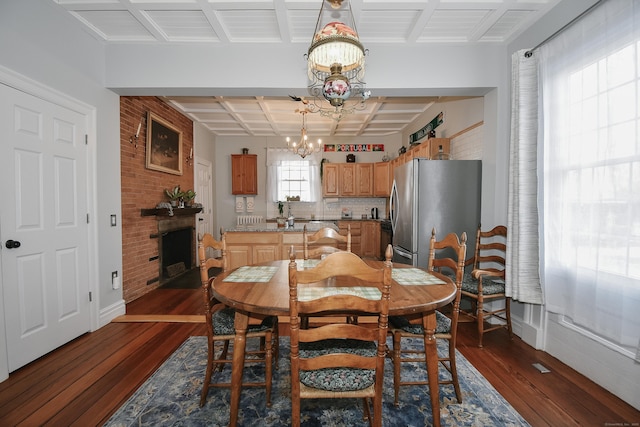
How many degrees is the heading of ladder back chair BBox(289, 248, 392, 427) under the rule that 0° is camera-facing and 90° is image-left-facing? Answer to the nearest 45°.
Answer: approximately 180°

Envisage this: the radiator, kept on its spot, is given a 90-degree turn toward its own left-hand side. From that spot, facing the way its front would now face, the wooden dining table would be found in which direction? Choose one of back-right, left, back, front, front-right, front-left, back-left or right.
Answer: right

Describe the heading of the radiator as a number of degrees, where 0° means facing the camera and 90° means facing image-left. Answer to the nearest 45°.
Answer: approximately 0°

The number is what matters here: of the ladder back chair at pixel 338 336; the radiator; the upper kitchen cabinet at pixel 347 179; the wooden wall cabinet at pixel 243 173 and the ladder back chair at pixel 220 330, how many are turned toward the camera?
3

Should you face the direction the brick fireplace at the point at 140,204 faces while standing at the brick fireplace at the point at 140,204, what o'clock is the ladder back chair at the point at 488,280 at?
The ladder back chair is roughly at 12 o'clock from the brick fireplace.

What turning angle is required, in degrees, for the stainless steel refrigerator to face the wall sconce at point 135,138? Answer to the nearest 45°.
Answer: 0° — it already faces it

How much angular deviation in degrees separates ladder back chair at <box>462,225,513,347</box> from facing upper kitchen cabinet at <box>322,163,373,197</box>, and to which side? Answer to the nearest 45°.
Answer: approximately 90° to its right

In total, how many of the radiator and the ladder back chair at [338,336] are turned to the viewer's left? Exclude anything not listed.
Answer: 0

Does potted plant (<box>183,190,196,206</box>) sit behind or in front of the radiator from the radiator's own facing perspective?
in front

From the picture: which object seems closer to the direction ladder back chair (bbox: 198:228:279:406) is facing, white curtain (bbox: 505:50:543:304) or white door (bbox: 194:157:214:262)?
the white curtain

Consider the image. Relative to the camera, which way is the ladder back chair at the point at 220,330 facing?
to the viewer's right

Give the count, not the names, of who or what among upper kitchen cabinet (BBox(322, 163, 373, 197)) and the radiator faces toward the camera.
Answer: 2

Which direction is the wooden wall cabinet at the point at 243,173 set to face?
toward the camera

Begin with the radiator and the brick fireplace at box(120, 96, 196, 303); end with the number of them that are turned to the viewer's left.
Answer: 0

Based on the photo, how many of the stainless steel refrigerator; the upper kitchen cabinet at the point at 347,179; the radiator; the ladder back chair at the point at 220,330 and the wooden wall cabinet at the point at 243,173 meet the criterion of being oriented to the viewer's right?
1

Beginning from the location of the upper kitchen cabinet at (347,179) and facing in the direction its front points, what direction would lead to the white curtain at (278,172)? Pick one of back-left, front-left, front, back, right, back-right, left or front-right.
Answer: right

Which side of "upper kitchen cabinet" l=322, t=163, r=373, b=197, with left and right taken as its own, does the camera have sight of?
front

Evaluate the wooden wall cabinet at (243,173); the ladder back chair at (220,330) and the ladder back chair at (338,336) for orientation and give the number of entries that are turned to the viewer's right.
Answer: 1

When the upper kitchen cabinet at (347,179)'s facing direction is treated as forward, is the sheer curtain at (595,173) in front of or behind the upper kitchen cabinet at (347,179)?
in front

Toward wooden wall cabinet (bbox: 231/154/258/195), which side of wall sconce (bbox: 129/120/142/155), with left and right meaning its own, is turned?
left
